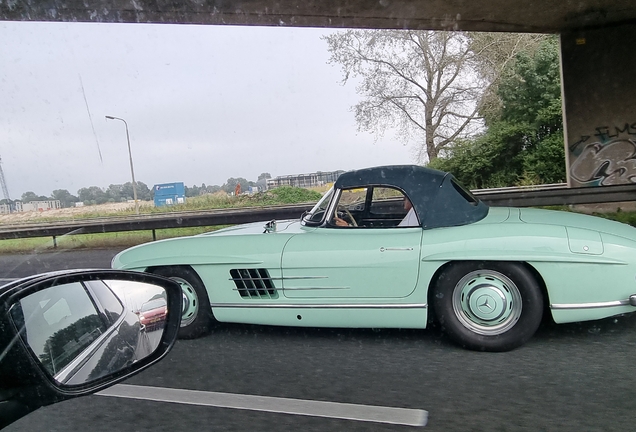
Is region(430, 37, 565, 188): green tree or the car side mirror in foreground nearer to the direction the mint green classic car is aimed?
the car side mirror in foreground

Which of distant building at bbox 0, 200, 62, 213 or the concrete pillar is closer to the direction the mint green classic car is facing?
the distant building

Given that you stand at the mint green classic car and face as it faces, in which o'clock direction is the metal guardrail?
The metal guardrail is roughly at 2 o'clock from the mint green classic car.

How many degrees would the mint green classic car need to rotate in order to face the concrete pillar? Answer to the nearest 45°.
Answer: approximately 135° to its right

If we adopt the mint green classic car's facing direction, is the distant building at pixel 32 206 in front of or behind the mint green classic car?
in front

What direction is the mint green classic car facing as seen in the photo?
to the viewer's left

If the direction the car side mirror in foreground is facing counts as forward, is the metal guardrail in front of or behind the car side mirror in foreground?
behind

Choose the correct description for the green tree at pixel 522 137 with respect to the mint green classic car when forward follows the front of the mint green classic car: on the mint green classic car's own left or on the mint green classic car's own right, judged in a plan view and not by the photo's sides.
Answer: on the mint green classic car's own right
